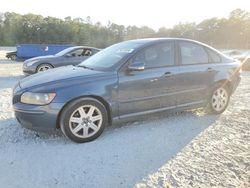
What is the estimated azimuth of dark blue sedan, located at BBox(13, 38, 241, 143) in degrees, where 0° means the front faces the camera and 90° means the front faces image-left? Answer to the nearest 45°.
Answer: approximately 45°

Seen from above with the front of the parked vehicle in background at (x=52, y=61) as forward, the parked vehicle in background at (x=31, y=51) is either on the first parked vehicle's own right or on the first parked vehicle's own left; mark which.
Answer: on the first parked vehicle's own right

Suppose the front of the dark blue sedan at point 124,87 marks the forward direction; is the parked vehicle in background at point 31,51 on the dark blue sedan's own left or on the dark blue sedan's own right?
on the dark blue sedan's own right

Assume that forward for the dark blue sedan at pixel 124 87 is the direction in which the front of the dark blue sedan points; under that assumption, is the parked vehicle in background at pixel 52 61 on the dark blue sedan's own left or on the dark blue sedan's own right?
on the dark blue sedan's own right
